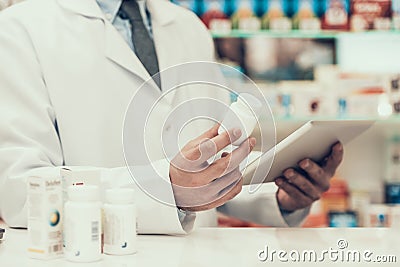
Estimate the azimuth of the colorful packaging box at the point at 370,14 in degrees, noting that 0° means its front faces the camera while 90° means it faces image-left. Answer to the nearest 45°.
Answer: approximately 0°

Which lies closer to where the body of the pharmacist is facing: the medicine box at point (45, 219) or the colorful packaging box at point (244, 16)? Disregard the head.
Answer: the medicine box

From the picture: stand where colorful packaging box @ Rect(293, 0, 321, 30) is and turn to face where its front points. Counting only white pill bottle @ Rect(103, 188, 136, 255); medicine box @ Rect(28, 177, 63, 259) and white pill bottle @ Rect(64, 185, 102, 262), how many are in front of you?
3

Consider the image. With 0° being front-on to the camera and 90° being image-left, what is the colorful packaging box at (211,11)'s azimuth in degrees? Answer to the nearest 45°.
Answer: approximately 0°

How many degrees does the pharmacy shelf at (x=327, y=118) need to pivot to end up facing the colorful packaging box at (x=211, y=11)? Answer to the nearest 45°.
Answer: approximately 90° to its right

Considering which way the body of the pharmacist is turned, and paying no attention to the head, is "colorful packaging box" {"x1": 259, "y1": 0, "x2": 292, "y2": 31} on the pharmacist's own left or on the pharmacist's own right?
on the pharmacist's own left
